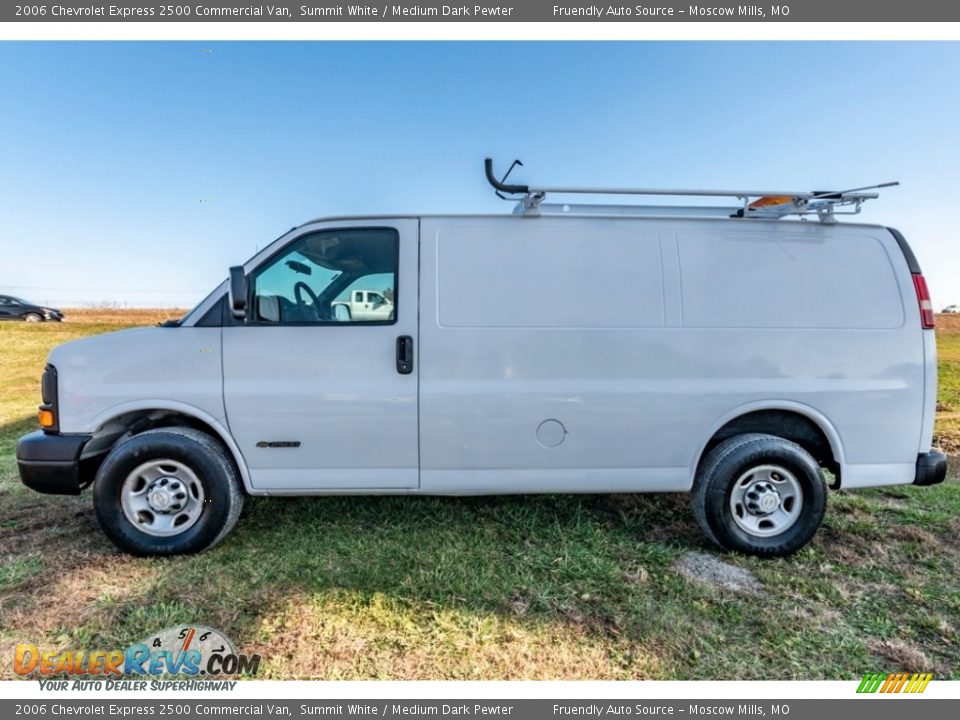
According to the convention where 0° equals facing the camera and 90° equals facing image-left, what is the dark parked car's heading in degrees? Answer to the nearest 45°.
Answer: approximately 270°

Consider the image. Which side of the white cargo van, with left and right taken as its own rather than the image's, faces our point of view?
left

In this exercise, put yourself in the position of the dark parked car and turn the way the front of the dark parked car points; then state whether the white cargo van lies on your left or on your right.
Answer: on your right

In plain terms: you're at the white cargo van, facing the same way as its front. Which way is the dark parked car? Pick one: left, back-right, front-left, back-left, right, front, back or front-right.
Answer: front-right

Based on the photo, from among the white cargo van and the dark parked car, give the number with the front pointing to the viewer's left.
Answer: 1

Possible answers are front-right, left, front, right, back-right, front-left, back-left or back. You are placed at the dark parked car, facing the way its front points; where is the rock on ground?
right
